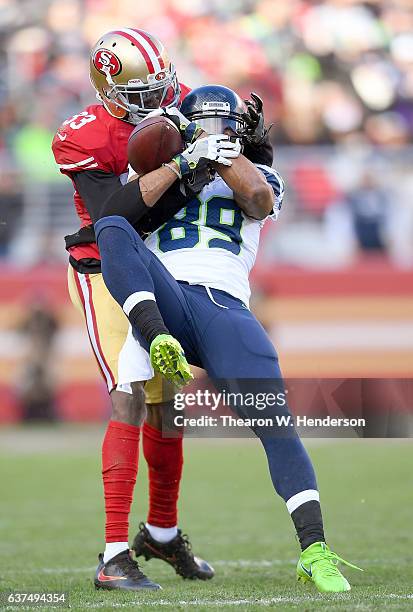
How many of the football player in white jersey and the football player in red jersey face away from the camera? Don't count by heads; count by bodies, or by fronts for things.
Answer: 0

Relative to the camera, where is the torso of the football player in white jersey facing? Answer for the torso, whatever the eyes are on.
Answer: toward the camera

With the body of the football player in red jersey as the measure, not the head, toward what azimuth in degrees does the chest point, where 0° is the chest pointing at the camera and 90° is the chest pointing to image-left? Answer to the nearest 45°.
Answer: approximately 315°
